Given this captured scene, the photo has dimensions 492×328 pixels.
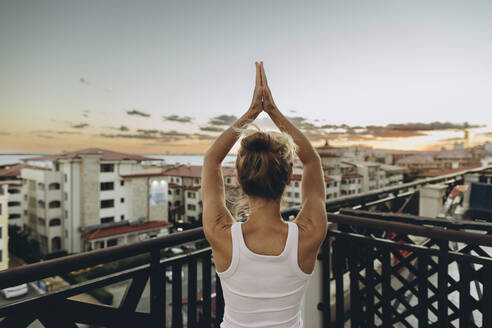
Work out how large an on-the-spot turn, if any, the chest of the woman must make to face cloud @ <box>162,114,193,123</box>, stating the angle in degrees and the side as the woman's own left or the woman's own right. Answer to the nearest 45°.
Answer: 0° — they already face it

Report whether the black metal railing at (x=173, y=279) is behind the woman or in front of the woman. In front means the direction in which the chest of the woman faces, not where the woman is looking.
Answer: in front

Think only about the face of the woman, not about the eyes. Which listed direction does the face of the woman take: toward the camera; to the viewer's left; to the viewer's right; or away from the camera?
away from the camera

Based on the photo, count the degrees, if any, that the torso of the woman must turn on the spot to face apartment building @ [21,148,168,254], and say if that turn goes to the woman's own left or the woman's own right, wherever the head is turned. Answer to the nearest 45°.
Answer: approximately 45° to the woman's own left

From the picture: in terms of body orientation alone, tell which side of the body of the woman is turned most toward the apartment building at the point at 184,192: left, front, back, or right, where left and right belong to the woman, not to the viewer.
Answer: front

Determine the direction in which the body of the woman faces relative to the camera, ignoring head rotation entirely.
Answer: away from the camera

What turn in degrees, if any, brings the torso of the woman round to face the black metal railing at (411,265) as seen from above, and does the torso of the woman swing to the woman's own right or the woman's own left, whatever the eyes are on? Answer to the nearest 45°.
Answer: approximately 45° to the woman's own right
